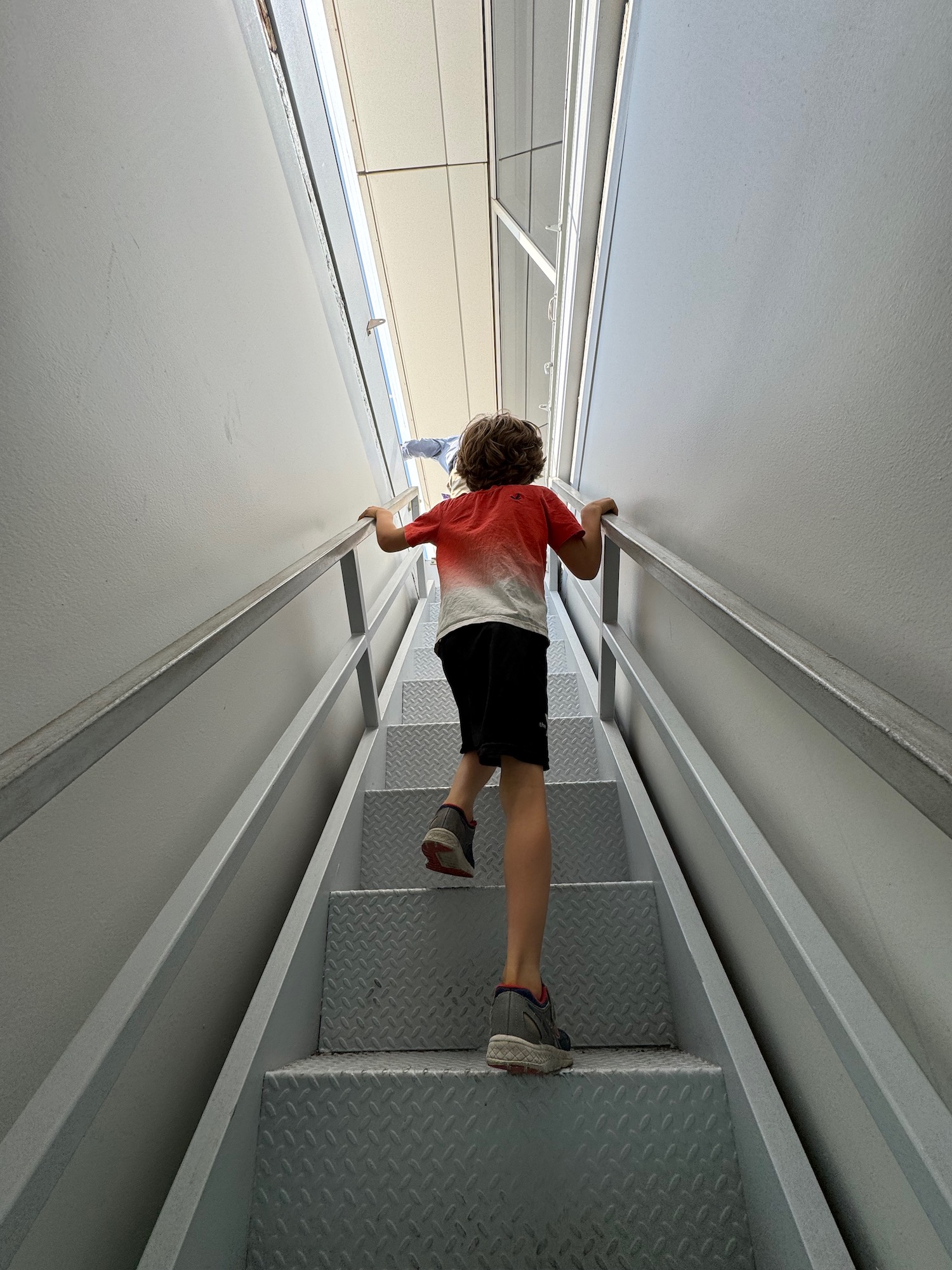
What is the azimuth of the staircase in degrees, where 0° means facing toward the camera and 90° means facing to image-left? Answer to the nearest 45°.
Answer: approximately 0°
